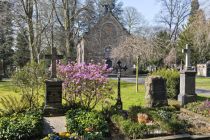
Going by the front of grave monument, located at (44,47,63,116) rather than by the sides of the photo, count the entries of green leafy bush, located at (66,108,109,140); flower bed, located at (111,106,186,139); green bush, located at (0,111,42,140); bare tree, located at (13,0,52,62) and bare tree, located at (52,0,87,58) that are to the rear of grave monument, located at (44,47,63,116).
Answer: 2

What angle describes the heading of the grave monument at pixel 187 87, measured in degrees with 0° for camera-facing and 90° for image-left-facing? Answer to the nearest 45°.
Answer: approximately 315°

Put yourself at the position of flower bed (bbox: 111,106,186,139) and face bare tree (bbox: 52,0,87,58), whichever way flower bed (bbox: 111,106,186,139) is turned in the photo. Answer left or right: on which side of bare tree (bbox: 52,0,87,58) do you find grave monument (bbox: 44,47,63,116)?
left

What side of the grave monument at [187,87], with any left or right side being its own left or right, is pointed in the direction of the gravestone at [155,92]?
right

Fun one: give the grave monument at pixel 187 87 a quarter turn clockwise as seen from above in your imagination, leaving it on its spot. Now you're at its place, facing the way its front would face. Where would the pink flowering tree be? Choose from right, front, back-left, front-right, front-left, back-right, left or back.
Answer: front

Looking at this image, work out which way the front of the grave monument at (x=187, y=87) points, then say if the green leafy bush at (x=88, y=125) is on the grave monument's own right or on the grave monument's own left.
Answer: on the grave monument's own right

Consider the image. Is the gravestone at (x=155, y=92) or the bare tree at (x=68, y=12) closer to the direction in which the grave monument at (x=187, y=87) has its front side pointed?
the gravestone

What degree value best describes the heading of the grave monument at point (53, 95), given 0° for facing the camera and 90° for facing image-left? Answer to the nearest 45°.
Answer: approximately 0°

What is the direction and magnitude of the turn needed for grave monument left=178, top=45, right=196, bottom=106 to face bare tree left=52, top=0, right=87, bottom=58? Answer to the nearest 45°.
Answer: approximately 180°

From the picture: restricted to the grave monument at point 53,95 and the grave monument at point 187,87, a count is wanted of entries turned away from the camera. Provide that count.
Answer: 0

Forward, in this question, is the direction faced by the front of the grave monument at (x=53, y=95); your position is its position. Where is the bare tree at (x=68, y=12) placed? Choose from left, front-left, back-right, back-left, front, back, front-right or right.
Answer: back

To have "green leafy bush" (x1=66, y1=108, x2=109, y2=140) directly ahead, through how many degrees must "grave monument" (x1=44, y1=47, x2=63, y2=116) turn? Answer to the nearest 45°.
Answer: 0° — it already faces it

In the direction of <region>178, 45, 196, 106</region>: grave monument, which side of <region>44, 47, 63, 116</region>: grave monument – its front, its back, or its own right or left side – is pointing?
left
